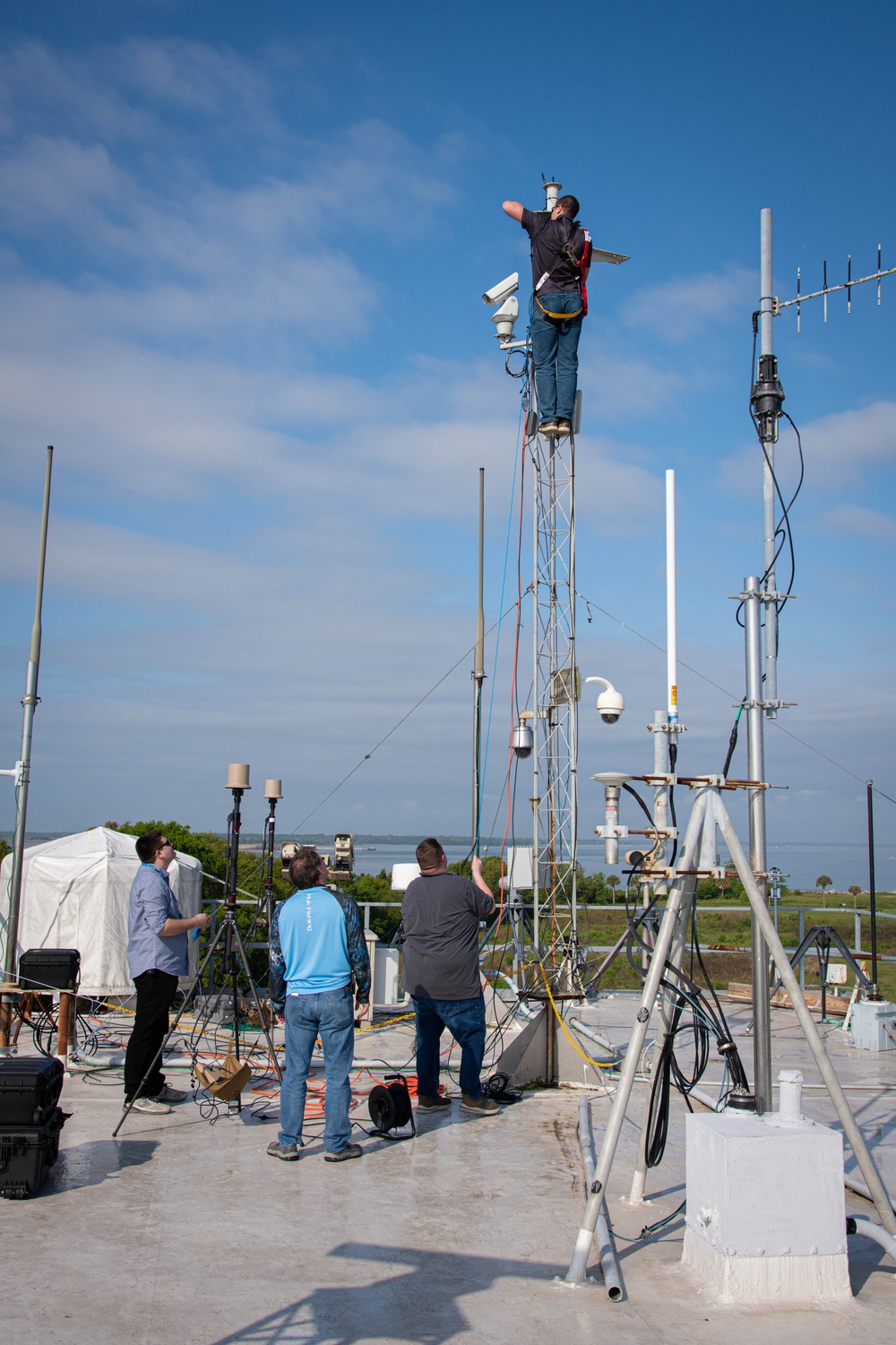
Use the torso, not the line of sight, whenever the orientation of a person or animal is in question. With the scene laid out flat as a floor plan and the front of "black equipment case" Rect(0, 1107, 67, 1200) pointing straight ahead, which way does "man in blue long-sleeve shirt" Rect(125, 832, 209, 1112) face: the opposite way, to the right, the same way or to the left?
to the left

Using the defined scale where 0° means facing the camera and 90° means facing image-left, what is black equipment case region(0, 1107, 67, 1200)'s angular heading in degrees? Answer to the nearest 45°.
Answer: approximately 0°

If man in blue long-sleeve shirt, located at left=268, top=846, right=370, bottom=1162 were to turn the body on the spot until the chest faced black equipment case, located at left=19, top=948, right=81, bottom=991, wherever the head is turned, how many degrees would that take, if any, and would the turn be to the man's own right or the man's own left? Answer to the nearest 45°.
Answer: approximately 45° to the man's own left

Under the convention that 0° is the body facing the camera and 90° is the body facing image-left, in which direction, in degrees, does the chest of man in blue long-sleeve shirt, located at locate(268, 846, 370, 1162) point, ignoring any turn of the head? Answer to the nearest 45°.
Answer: approximately 180°

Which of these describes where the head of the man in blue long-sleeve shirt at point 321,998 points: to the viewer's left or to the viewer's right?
to the viewer's right

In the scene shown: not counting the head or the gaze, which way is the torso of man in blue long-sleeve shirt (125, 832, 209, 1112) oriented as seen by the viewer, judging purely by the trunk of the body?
to the viewer's right

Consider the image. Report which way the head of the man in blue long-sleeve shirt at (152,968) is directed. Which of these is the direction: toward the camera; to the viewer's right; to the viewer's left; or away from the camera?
to the viewer's right

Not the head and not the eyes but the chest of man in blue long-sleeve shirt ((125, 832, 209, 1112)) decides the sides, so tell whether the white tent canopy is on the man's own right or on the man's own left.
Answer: on the man's own left

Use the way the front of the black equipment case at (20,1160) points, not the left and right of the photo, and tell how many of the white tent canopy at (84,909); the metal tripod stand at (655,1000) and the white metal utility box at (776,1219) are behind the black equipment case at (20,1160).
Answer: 1

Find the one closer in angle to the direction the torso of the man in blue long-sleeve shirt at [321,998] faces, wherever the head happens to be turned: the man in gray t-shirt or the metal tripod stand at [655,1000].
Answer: the man in gray t-shirt
